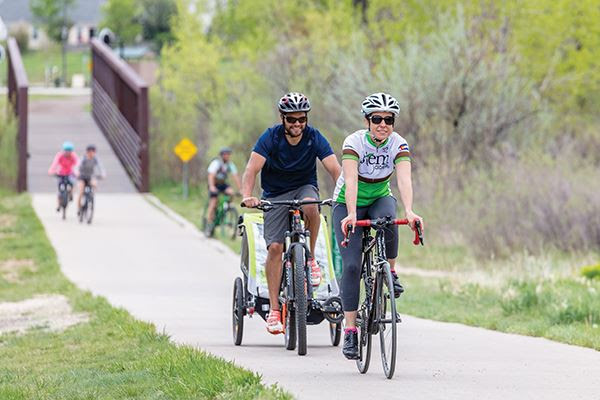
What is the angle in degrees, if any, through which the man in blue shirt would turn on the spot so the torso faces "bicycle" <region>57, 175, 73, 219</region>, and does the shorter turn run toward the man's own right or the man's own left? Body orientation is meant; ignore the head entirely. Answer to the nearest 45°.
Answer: approximately 180°

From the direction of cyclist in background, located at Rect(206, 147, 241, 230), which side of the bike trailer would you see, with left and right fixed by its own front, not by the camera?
back

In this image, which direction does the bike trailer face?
toward the camera

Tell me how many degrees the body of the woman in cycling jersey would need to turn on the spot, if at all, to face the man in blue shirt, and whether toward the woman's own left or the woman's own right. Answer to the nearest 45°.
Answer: approximately 135° to the woman's own right

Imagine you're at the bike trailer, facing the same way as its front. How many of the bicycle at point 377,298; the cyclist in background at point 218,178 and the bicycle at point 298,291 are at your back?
1

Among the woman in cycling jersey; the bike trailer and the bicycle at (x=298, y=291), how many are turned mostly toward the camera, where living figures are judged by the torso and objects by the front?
3

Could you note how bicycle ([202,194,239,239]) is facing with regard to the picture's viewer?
facing the viewer and to the right of the viewer

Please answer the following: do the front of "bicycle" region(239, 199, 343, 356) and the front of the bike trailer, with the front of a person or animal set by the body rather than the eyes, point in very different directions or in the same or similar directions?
same or similar directions

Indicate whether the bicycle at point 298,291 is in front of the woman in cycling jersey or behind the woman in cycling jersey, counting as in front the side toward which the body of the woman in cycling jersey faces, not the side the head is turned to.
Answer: behind

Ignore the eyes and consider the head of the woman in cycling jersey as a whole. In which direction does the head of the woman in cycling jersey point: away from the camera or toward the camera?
toward the camera

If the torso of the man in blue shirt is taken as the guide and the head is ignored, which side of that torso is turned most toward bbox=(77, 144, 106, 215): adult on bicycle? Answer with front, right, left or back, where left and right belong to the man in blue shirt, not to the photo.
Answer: back

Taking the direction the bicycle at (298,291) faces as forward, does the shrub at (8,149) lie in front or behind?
behind

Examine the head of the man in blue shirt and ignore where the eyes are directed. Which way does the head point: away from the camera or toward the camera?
toward the camera

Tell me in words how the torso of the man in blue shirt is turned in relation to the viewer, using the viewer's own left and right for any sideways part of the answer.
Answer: facing the viewer

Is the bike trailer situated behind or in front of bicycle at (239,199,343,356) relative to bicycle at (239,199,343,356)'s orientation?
behind

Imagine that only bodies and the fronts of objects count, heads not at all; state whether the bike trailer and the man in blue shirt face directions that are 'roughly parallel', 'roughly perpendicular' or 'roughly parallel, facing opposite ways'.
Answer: roughly parallel

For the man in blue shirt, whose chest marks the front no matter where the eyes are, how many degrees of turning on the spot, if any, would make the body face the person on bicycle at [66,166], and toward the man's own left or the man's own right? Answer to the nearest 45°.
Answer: approximately 180°

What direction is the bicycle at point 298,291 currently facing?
toward the camera
